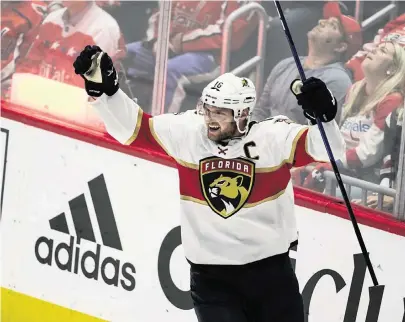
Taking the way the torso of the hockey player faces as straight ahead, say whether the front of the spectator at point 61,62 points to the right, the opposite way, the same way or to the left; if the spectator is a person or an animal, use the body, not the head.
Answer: the same way

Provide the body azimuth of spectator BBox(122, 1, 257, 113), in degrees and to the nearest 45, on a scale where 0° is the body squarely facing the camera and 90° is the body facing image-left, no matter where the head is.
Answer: approximately 45°

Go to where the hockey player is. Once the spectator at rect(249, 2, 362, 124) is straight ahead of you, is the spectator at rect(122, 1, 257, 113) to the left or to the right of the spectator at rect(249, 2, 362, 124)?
left

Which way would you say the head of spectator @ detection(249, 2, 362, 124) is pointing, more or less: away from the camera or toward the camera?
toward the camera

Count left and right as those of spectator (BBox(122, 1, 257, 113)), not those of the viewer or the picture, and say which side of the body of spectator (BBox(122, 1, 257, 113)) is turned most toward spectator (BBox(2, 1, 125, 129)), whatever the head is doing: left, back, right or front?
front

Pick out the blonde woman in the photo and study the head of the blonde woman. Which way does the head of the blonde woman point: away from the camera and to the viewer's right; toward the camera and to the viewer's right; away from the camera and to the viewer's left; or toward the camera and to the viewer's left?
toward the camera and to the viewer's left

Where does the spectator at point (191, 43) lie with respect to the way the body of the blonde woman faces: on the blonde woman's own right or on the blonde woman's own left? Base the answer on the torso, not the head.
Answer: on the blonde woman's own right

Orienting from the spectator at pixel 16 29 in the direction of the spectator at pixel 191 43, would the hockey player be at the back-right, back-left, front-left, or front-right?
front-right

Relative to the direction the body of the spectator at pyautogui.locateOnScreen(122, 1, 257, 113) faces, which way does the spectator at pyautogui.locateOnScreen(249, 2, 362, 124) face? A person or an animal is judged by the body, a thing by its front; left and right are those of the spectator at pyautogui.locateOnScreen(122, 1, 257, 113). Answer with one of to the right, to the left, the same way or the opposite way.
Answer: the same way

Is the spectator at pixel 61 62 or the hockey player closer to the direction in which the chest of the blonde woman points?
the hockey player

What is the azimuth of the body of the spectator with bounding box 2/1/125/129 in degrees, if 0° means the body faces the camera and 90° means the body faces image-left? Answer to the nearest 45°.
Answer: approximately 0°

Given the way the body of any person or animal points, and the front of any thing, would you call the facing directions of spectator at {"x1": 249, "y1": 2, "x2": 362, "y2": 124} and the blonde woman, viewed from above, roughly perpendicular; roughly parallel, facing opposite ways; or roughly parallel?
roughly parallel

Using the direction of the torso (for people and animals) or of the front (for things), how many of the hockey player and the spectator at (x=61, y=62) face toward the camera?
2

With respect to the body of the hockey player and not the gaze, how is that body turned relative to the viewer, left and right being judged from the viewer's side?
facing the viewer
